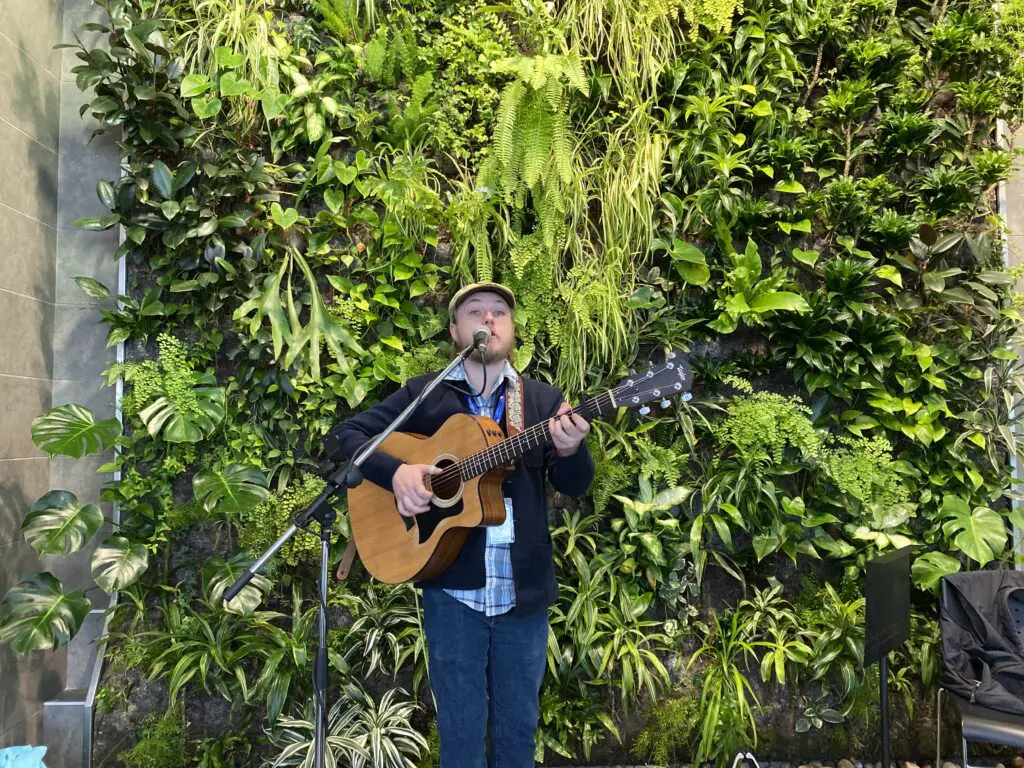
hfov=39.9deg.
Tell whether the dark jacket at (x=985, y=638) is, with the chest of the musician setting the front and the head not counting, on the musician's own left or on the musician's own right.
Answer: on the musician's own left

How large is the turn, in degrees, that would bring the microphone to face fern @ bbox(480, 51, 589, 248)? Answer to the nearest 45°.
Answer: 0° — it already faces it

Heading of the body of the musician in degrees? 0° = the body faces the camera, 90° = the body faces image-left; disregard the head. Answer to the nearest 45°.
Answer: approximately 0°

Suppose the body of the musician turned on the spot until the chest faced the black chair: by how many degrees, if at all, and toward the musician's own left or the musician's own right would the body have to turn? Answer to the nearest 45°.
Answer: approximately 90° to the musician's own left

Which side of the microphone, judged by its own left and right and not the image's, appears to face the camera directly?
back

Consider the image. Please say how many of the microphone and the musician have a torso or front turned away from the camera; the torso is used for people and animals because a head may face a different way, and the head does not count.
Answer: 1

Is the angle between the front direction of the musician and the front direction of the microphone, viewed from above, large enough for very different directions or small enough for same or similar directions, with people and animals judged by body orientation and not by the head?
very different directions
